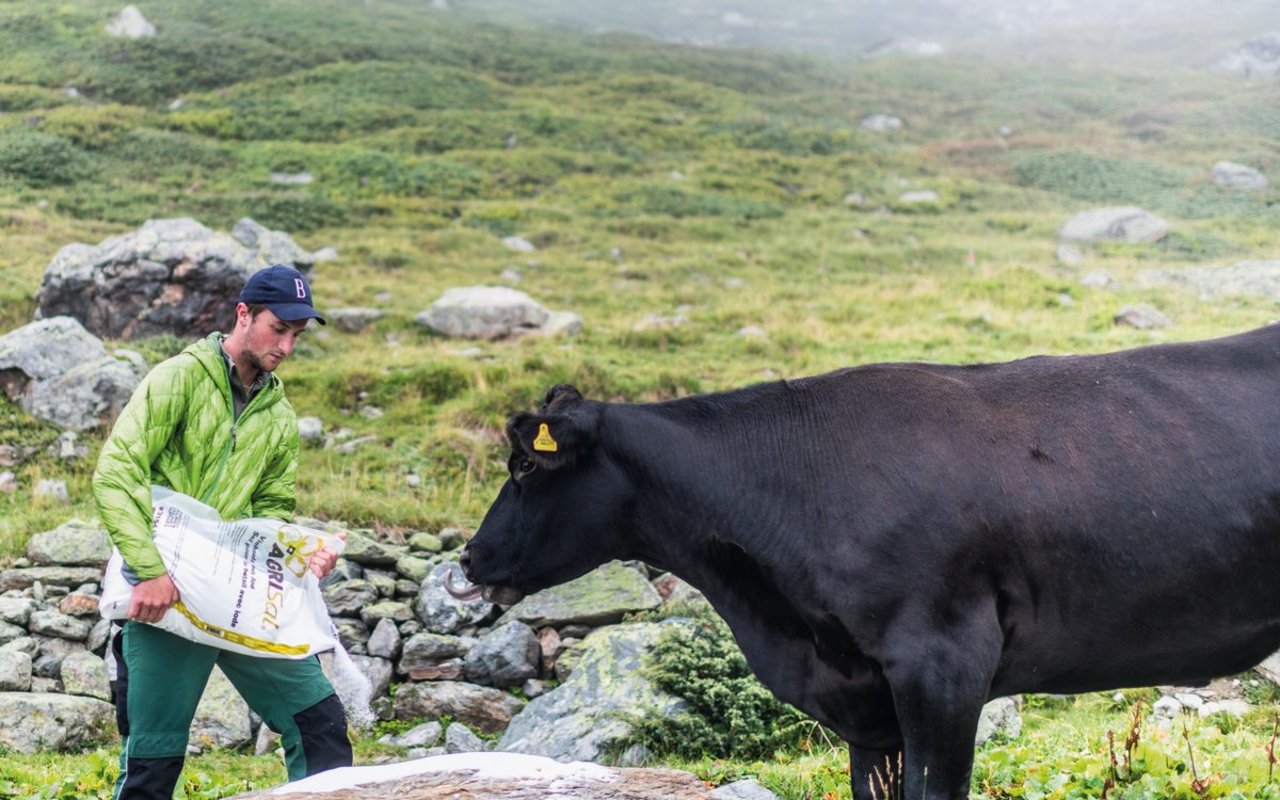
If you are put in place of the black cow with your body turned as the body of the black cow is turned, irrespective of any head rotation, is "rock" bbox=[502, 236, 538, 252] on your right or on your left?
on your right

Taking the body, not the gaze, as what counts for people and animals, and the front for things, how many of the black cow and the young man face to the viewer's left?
1

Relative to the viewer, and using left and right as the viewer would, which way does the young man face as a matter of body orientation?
facing the viewer and to the right of the viewer

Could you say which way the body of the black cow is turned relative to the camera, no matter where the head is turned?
to the viewer's left

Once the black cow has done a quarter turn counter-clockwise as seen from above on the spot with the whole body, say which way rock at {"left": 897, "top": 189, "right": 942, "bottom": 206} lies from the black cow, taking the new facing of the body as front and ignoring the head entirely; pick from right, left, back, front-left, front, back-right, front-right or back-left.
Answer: back

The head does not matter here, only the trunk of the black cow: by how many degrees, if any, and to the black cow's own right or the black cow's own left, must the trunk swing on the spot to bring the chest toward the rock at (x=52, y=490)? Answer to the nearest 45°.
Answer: approximately 45° to the black cow's own right

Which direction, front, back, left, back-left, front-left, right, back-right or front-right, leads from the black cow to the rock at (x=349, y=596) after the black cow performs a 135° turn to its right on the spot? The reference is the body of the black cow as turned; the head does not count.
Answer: left

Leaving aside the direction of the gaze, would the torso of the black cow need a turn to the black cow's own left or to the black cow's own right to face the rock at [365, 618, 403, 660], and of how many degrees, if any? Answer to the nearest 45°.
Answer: approximately 45° to the black cow's own right

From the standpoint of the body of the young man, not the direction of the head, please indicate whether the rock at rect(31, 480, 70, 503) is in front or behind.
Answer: behind

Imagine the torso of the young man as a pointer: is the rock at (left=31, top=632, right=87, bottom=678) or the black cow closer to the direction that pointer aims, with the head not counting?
the black cow

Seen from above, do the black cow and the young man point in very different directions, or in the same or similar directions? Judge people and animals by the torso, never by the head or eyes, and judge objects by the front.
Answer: very different directions
